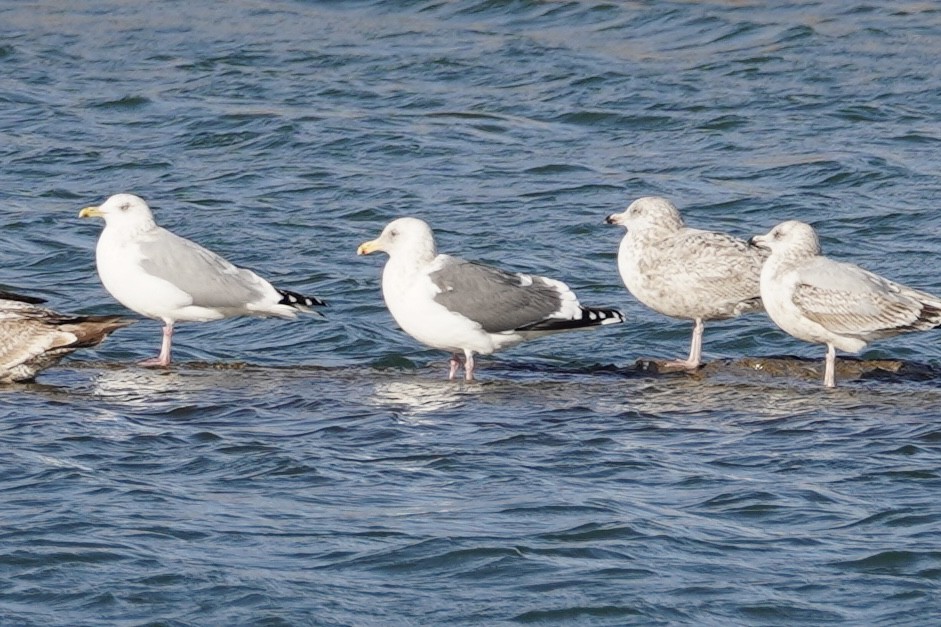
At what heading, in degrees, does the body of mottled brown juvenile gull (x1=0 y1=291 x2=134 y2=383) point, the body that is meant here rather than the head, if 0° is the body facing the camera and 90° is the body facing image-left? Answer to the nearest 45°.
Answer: approximately 90°

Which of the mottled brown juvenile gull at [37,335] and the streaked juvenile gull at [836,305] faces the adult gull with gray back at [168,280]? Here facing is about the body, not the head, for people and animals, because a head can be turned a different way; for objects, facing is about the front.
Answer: the streaked juvenile gull

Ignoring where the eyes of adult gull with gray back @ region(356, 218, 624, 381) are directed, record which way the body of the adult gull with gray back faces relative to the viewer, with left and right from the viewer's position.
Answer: facing to the left of the viewer

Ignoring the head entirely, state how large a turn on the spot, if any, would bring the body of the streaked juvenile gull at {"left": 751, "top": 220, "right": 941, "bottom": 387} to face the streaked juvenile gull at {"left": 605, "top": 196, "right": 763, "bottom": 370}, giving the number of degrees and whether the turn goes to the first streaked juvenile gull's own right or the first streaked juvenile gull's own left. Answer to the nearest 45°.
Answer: approximately 45° to the first streaked juvenile gull's own right

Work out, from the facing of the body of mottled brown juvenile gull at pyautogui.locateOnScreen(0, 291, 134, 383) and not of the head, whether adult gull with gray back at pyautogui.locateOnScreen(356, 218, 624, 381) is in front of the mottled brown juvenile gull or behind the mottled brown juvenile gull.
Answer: behind

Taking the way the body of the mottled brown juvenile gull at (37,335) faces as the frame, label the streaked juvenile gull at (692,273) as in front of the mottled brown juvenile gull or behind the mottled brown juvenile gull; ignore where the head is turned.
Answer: behind

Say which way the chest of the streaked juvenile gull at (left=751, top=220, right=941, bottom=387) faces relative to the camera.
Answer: to the viewer's left

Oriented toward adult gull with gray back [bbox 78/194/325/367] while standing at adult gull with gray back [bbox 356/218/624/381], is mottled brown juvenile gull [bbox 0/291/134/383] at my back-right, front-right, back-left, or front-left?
front-left

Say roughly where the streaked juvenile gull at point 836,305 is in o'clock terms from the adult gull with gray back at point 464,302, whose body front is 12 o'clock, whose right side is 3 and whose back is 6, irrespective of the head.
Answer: The streaked juvenile gull is roughly at 6 o'clock from the adult gull with gray back.

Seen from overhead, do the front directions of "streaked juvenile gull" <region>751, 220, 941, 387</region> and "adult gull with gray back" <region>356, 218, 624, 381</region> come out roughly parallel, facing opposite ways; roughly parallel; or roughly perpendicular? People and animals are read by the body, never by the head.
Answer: roughly parallel

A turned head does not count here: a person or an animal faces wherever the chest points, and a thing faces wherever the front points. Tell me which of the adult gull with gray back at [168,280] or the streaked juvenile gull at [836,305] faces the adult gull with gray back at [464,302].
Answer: the streaked juvenile gull

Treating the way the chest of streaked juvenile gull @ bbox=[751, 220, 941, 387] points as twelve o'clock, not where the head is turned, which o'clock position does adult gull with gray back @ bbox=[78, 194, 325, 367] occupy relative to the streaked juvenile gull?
The adult gull with gray back is roughly at 12 o'clock from the streaked juvenile gull.

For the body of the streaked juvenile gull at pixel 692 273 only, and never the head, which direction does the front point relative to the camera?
to the viewer's left

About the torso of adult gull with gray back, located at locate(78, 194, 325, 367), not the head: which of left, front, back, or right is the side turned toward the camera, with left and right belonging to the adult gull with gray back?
left
